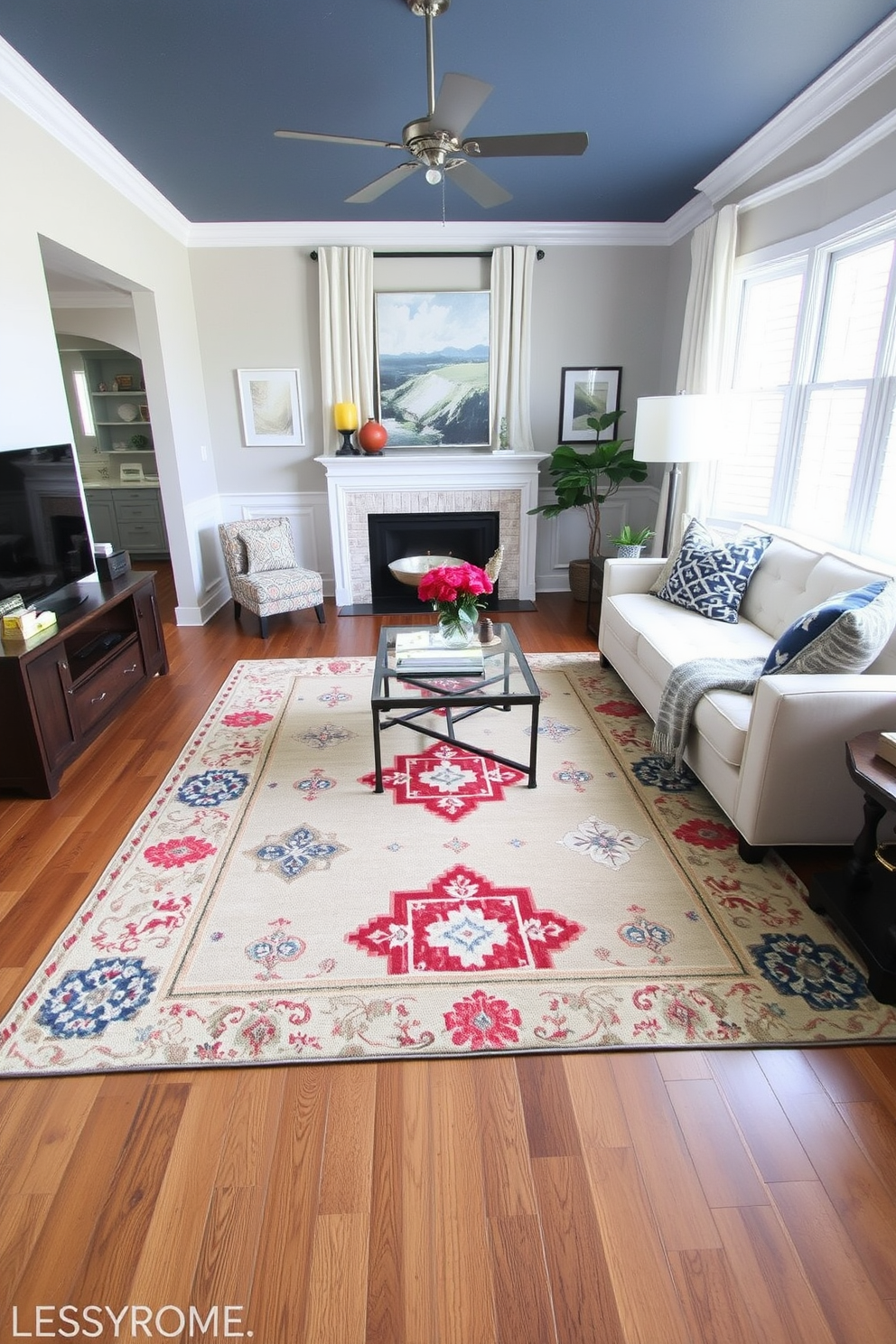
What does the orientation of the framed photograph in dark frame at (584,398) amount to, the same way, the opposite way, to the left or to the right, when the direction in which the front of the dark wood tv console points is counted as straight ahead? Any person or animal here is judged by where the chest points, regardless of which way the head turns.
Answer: to the right

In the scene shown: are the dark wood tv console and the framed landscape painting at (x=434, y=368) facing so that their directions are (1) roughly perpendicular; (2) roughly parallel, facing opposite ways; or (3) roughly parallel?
roughly perpendicular

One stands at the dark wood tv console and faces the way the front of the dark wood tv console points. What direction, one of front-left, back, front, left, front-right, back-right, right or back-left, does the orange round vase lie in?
left

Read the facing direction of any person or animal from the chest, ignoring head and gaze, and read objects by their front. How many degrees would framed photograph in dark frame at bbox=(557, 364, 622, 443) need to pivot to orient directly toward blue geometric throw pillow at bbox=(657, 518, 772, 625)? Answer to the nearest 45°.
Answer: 0° — it already faces it

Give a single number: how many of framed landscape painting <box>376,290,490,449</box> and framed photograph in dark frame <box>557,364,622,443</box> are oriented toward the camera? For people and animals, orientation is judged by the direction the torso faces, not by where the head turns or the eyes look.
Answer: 2

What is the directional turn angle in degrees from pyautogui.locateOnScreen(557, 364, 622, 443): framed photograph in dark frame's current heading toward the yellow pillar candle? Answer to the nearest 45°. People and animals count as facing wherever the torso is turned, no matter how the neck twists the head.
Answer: approximately 90° to its right

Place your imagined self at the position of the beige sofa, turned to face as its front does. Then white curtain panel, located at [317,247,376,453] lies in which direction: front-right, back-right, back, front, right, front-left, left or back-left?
right

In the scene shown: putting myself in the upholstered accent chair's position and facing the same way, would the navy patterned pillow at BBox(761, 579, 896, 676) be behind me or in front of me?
in front

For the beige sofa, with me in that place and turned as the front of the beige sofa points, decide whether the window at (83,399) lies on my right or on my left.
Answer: on my right

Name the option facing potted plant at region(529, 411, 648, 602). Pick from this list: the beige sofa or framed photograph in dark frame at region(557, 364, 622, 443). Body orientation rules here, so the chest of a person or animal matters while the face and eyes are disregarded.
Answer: the framed photograph in dark frame

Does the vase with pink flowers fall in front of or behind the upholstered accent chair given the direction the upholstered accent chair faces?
in front

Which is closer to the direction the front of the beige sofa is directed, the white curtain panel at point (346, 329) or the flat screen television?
the flat screen television

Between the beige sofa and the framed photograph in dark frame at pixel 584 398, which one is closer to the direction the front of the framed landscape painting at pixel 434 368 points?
the beige sofa

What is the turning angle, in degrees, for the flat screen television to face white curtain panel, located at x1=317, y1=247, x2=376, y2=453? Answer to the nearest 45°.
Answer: approximately 90° to its left

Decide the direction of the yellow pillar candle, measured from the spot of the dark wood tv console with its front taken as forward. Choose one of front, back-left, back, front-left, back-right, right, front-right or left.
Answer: left
